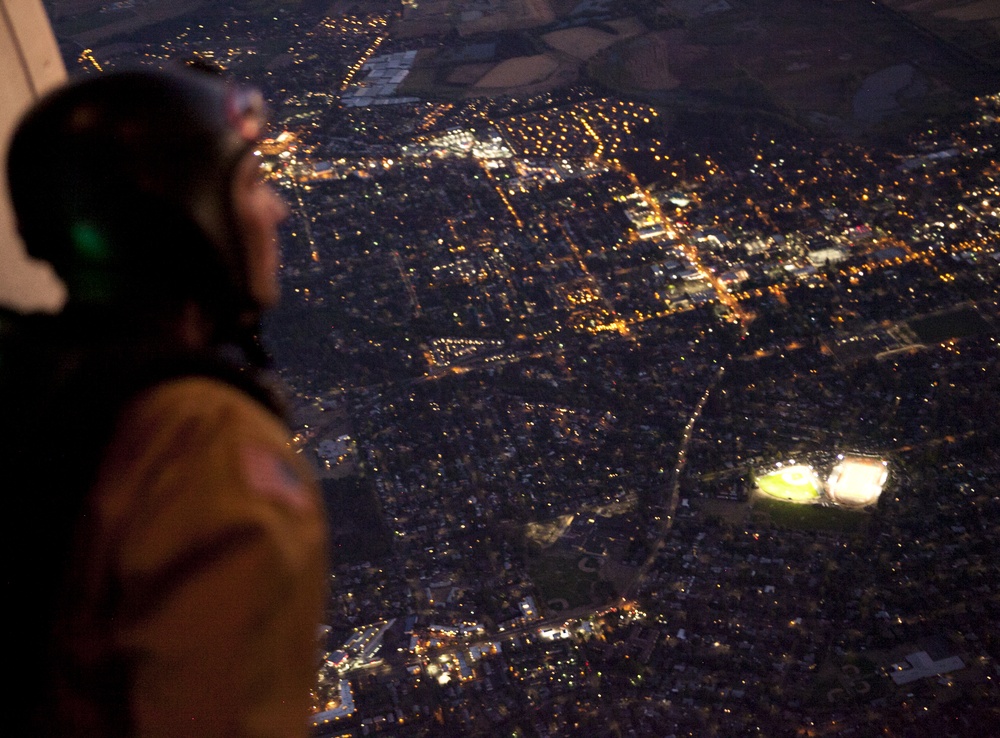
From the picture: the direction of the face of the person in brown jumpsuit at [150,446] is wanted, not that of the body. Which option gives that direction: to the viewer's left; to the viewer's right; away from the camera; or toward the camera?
to the viewer's right

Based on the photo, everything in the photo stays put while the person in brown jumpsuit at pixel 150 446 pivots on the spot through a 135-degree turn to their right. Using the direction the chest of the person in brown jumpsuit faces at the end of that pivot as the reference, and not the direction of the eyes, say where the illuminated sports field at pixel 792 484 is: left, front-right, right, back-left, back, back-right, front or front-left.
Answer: back-left

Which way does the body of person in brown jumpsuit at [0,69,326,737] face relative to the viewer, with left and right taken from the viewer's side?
facing away from the viewer and to the right of the viewer

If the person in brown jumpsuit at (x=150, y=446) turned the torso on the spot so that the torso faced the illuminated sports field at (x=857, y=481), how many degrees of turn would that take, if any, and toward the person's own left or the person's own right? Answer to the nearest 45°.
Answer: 0° — they already face it
